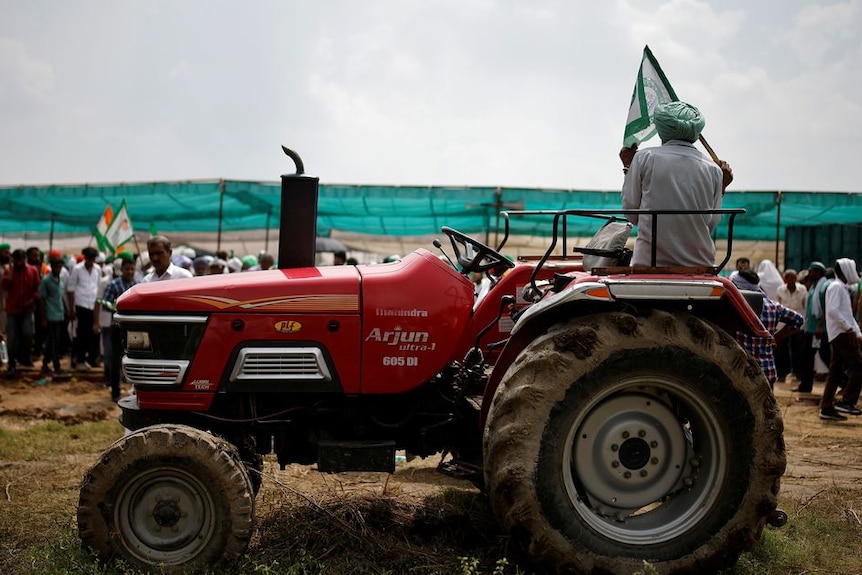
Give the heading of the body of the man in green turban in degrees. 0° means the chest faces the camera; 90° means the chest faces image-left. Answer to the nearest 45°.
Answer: approximately 180°

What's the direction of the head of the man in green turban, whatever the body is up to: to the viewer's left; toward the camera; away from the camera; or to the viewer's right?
away from the camera

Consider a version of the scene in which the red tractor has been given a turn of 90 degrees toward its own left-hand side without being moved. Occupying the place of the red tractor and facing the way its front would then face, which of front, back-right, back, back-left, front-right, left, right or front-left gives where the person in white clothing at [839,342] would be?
back-left

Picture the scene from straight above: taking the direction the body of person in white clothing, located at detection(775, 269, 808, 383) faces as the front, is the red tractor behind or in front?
in front

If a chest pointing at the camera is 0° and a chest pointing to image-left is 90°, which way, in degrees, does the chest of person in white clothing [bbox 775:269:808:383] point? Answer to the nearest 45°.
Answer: approximately 0°

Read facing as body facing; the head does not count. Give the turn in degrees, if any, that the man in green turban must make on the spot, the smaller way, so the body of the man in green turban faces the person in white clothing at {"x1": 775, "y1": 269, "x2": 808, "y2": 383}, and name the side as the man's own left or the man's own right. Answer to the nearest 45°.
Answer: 0° — they already face them

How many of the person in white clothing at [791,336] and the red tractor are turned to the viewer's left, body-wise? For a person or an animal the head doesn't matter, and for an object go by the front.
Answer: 1

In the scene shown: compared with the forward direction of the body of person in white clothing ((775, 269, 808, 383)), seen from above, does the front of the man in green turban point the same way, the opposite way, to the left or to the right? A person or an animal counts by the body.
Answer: the opposite way

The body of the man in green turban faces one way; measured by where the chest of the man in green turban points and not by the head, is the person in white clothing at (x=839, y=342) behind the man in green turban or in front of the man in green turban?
in front

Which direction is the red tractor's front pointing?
to the viewer's left
